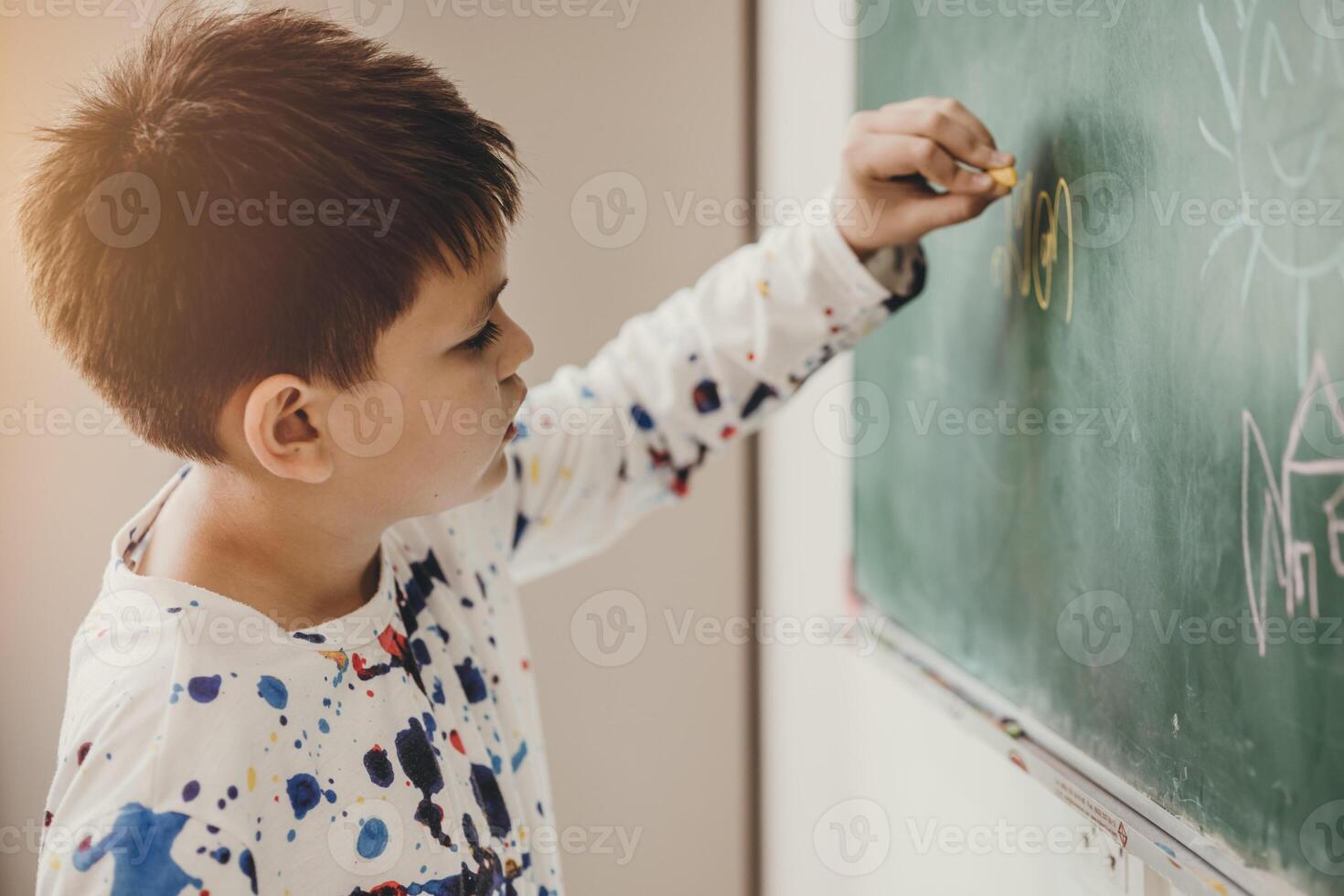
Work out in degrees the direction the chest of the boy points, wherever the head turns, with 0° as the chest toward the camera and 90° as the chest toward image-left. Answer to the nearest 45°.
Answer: approximately 315°

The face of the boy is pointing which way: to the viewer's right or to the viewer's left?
to the viewer's right

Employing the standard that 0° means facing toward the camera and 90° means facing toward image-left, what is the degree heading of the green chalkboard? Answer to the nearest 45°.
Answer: approximately 45°
